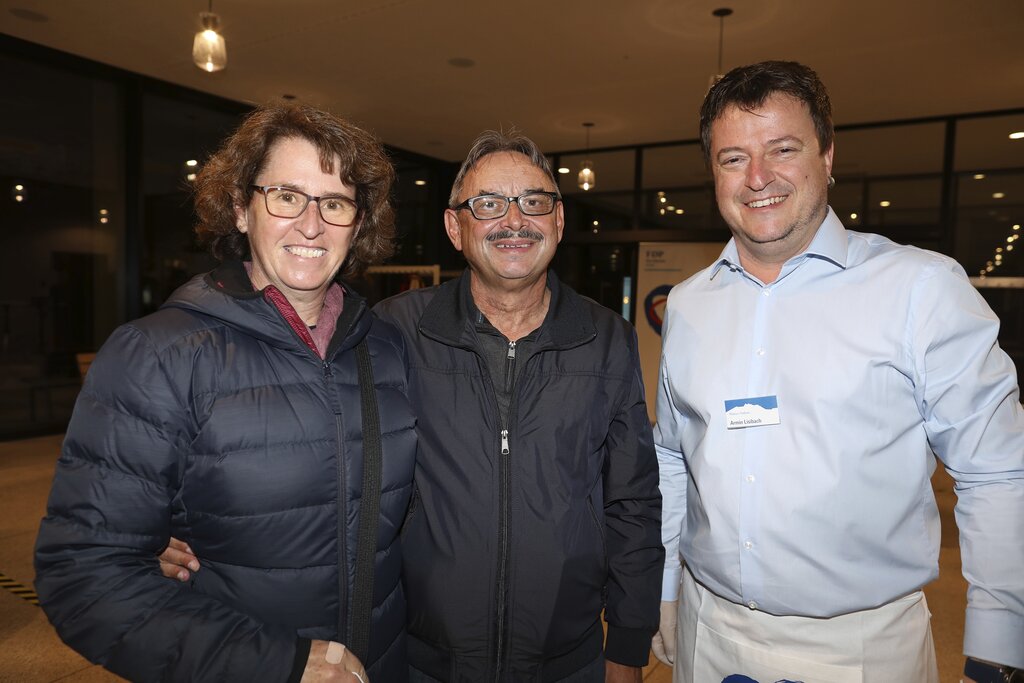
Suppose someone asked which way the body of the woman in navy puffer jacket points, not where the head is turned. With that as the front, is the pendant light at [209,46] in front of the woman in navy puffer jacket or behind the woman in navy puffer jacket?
behind

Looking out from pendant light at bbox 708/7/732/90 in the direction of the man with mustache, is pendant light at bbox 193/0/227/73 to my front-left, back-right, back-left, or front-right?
front-right

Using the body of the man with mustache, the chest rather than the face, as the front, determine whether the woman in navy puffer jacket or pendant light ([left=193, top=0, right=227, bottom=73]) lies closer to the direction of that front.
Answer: the woman in navy puffer jacket

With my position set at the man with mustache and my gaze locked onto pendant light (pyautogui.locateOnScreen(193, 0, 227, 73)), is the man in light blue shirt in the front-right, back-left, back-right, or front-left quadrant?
back-right

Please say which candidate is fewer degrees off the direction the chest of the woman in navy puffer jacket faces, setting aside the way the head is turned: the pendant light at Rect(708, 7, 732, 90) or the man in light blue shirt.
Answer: the man in light blue shirt

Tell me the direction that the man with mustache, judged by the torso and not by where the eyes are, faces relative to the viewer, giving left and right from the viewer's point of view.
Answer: facing the viewer

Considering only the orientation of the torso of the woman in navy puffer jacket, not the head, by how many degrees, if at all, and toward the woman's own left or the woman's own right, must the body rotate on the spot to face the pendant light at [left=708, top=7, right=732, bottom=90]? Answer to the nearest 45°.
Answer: approximately 90° to the woman's own left

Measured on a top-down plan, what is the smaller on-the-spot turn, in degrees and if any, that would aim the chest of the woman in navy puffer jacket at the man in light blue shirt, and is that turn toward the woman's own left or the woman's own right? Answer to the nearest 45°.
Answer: approximately 45° to the woman's own left

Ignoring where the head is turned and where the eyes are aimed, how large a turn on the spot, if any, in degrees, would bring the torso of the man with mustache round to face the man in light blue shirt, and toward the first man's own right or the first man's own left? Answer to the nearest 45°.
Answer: approximately 90° to the first man's own left

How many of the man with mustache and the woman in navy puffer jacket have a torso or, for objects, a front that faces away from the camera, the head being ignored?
0

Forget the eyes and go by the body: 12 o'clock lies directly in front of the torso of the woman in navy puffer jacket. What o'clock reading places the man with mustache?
The man with mustache is roughly at 10 o'clock from the woman in navy puffer jacket.

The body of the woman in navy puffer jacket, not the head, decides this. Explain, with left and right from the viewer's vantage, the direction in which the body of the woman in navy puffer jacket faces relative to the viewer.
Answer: facing the viewer and to the right of the viewer
